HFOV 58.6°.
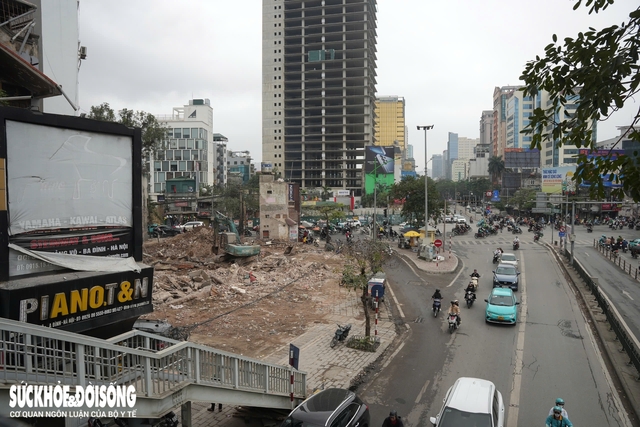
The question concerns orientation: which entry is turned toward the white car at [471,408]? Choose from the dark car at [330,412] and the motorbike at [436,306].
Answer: the motorbike

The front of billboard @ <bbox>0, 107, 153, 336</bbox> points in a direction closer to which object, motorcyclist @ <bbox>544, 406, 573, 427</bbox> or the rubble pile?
the motorcyclist
